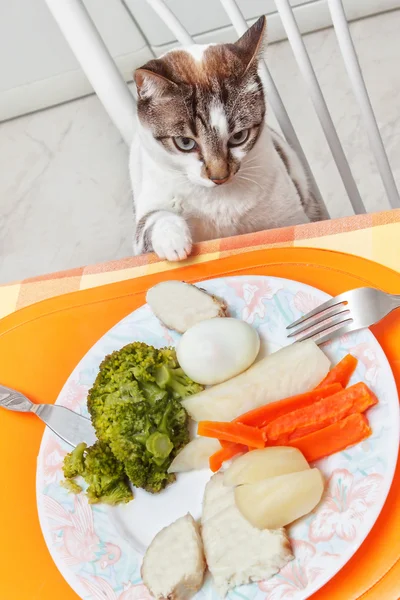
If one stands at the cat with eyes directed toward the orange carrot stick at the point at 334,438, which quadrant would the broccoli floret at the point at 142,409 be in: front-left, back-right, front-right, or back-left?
front-right

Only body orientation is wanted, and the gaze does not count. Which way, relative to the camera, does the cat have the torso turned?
toward the camera
